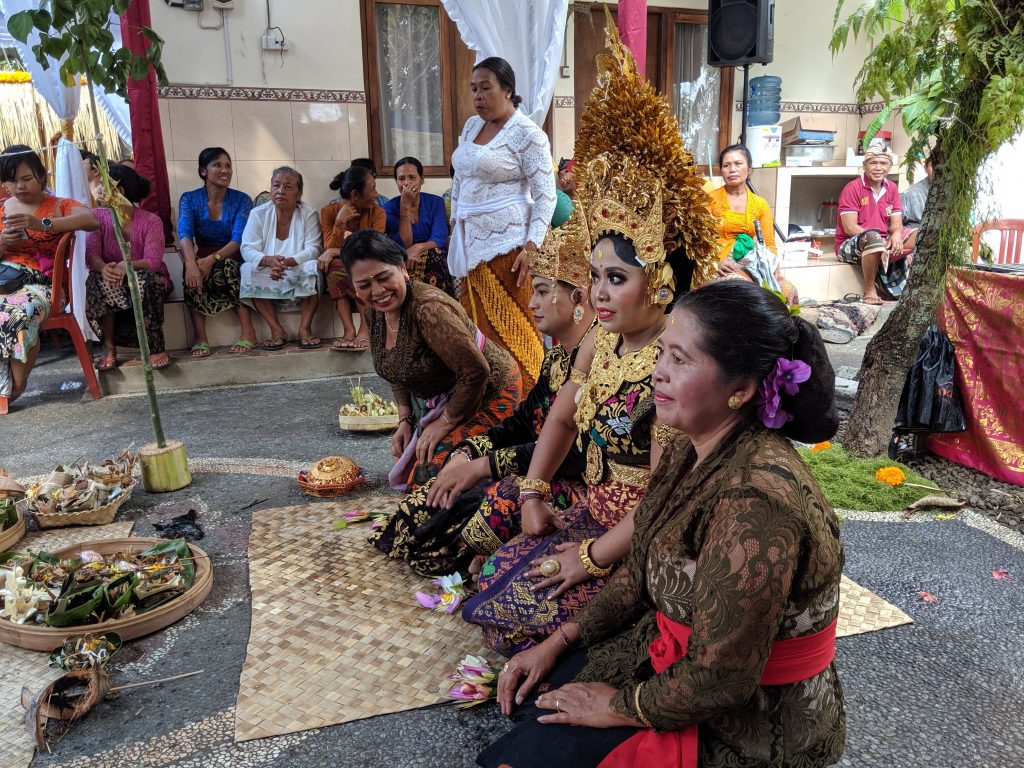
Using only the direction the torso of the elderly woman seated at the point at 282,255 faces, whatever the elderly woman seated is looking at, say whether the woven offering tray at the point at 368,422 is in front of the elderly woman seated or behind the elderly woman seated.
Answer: in front

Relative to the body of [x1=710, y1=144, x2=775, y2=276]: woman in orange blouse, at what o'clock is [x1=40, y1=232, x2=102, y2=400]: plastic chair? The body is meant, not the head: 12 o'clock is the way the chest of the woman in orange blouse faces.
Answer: The plastic chair is roughly at 2 o'clock from the woman in orange blouse.

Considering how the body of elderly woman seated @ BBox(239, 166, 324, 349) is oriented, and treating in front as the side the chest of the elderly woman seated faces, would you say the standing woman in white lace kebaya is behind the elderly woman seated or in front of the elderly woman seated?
in front

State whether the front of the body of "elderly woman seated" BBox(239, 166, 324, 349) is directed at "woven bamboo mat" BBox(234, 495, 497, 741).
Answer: yes

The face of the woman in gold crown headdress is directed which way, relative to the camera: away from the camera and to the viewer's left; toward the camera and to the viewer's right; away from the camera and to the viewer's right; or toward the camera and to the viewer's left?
toward the camera and to the viewer's left

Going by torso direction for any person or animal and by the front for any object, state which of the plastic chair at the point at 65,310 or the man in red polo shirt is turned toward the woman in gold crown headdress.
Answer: the man in red polo shirt

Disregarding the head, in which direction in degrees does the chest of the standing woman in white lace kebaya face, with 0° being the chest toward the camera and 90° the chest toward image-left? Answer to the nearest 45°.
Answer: approximately 45°

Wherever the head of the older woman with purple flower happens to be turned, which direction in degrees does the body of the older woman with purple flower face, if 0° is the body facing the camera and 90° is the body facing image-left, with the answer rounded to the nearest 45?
approximately 90°

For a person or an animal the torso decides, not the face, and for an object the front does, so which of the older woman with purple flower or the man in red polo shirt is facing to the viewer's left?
the older woman with purple flower

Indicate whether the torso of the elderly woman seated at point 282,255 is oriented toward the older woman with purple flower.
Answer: yes

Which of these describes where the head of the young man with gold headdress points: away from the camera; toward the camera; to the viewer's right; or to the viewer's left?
to the viewer's left

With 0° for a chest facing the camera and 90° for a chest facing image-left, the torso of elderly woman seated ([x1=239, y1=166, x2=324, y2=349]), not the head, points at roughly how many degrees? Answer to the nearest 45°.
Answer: approximately 0°
